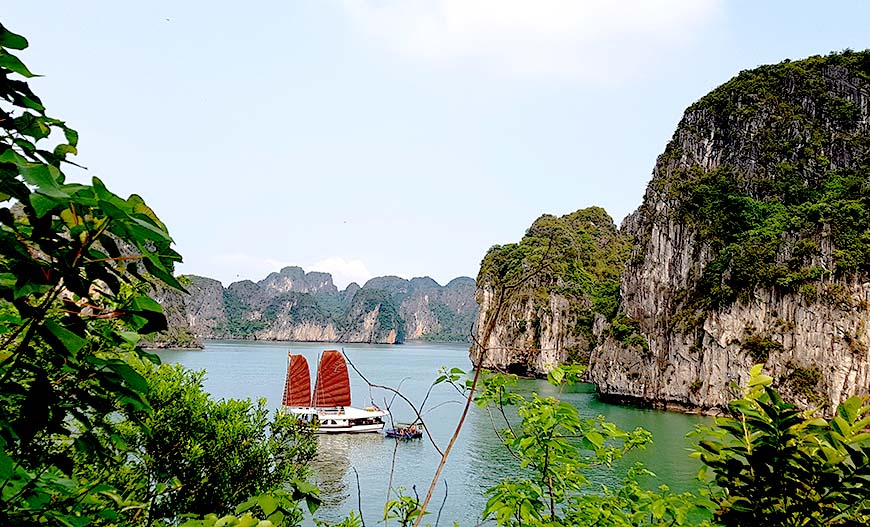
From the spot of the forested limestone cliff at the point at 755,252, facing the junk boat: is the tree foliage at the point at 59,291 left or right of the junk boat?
left

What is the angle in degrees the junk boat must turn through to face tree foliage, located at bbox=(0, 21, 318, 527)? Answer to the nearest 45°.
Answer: approximately 90° to its left

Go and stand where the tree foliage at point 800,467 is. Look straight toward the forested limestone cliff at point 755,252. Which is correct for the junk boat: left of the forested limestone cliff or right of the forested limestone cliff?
left

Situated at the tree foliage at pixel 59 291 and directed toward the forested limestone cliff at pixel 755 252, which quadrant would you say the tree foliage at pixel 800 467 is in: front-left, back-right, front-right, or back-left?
front-right

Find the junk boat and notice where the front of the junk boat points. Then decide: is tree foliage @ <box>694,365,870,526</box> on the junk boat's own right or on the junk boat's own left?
on the junk boat's own left

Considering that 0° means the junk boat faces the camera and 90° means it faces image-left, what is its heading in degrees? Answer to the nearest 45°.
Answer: approximately 90°

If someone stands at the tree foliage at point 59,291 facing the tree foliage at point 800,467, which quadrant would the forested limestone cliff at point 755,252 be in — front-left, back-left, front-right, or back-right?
front-left

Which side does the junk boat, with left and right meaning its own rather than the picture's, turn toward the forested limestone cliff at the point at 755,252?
back
